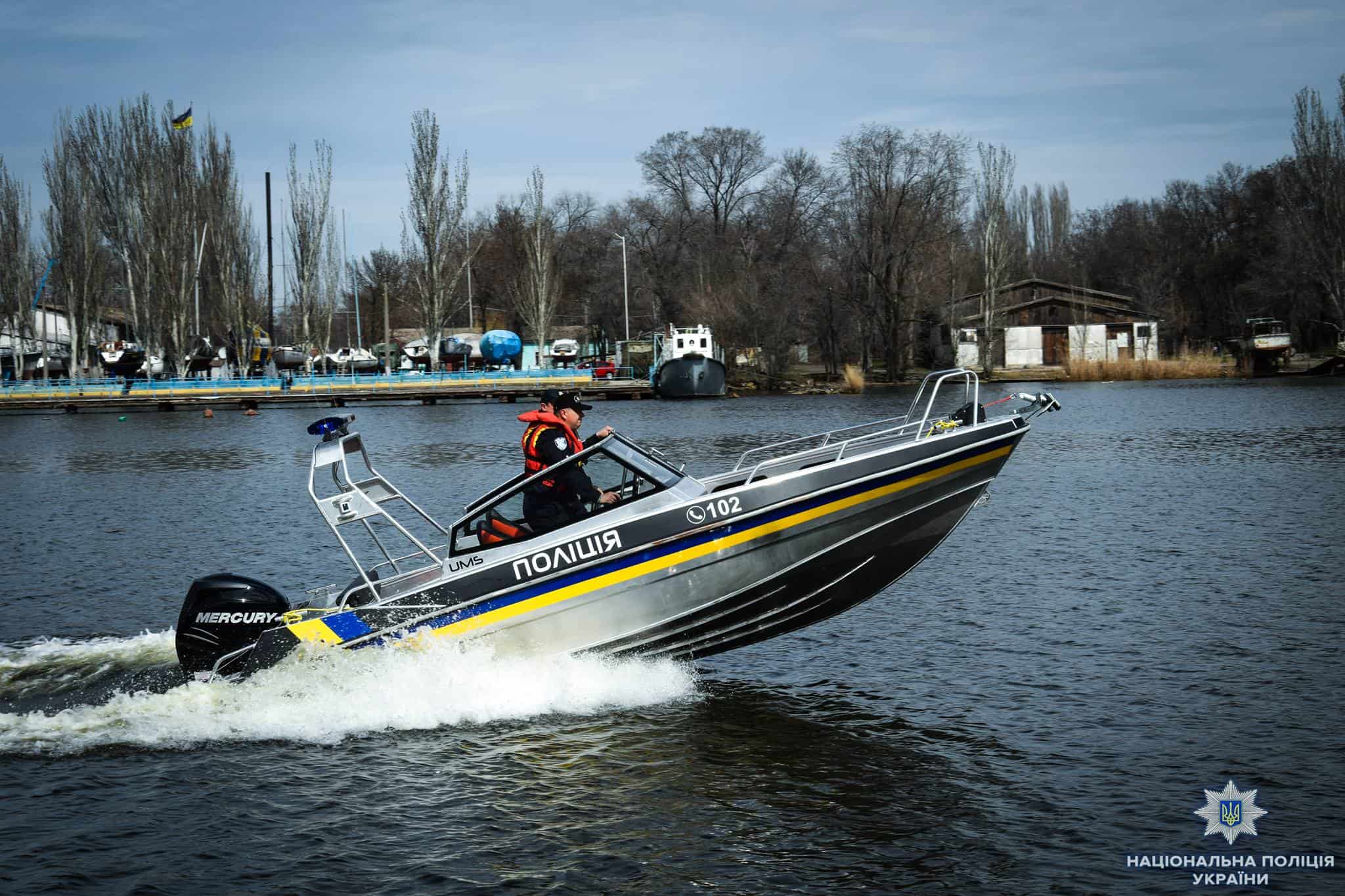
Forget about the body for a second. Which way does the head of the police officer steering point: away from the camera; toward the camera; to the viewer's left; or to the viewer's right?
to the viewer's right

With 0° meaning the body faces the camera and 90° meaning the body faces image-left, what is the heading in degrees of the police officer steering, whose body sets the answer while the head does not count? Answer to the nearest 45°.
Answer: approximately 270°

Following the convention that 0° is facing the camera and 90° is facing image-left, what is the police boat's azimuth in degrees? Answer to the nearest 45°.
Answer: approximately 270°
